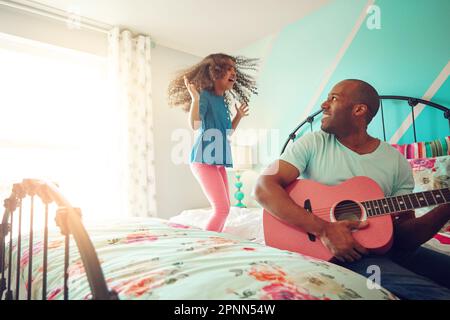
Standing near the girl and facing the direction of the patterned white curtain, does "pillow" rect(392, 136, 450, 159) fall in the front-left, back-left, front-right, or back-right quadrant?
back-right

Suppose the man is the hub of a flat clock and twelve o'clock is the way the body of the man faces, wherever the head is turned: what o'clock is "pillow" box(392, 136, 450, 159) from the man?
The pillow is roughly at 7 o'clock from the man.

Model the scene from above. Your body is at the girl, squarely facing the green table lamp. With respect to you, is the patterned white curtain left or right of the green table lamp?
left

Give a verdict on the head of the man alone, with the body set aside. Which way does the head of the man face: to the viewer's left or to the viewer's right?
to the viewer's left
